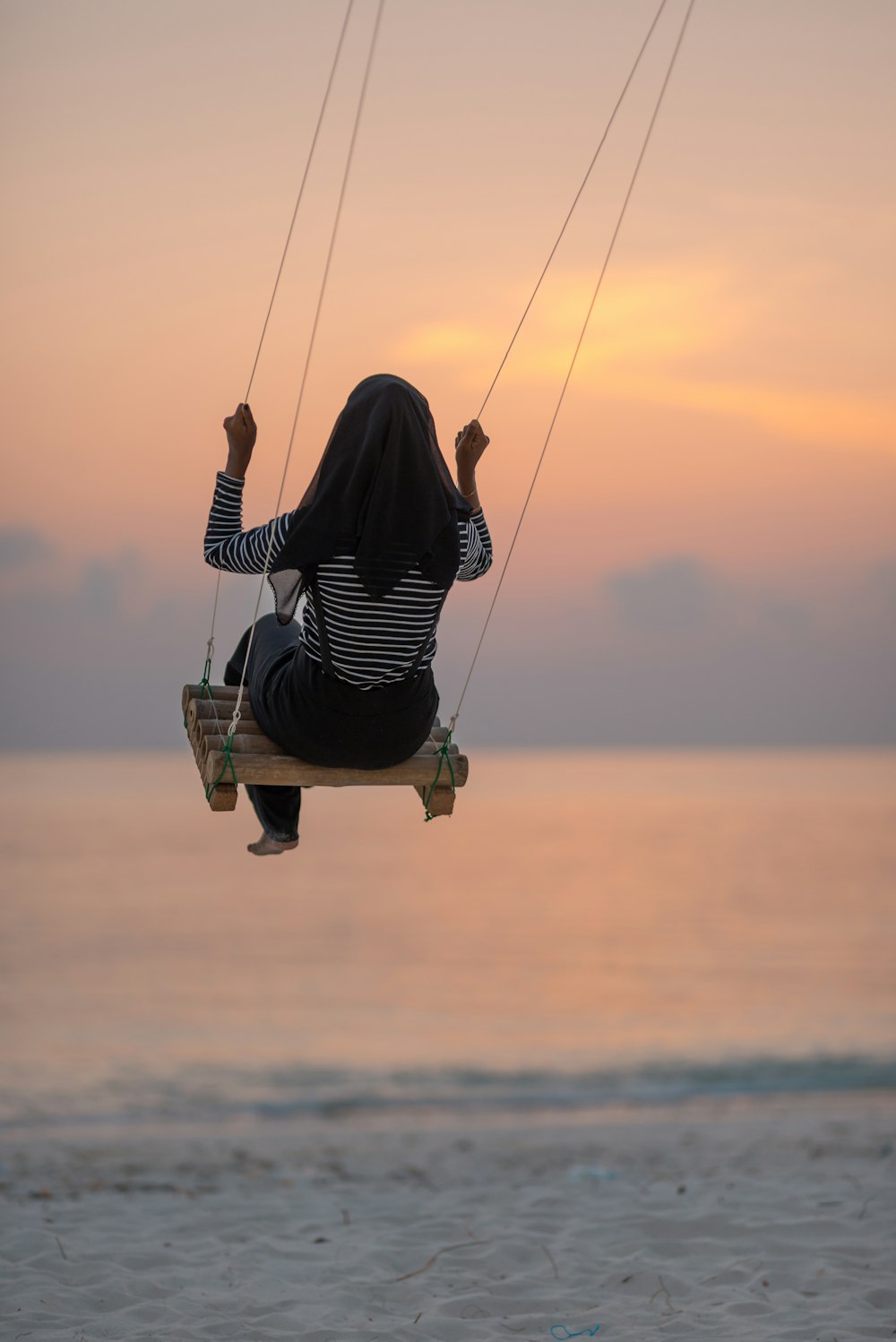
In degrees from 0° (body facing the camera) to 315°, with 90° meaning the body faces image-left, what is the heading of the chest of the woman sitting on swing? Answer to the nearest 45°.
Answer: approximately 135°
